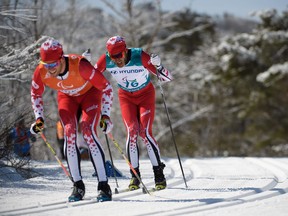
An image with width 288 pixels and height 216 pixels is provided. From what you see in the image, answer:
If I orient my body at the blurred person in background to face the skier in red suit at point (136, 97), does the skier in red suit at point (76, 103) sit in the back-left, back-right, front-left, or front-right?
front-right

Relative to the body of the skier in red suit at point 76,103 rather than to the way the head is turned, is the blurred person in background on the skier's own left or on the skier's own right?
on the skier's own right

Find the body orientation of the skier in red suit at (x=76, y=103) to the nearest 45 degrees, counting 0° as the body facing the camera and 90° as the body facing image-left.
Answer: approximately 45°

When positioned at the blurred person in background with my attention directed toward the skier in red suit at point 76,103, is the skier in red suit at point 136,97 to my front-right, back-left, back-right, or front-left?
front-left

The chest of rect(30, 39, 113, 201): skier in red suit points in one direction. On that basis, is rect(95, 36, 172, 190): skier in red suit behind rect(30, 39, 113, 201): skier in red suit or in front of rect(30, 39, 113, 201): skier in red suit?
behind

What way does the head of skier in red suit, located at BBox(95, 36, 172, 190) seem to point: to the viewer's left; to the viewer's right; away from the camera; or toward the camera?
toward the camera
